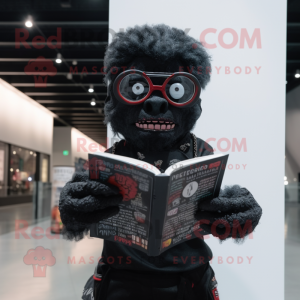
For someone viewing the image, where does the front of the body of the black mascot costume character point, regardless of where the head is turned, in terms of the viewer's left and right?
facing the viewer
